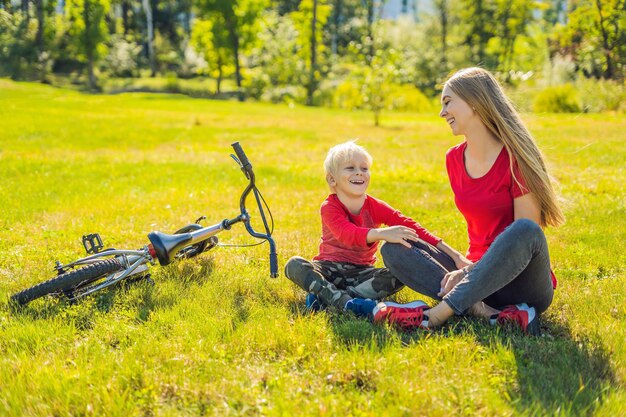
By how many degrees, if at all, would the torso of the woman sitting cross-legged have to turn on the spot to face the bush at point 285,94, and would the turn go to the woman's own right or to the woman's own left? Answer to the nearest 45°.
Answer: approximately 135° to the woman's own right

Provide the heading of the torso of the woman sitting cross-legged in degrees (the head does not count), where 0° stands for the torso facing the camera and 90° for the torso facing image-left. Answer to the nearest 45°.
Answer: approximately 45°

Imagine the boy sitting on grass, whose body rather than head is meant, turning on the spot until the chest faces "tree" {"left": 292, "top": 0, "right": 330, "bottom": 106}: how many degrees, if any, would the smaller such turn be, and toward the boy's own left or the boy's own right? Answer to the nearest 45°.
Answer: approximately 135° to the boy's own left

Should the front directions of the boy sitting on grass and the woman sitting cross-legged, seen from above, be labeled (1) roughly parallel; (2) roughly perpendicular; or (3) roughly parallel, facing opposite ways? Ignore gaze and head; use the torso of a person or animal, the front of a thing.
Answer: roughly perpendicular

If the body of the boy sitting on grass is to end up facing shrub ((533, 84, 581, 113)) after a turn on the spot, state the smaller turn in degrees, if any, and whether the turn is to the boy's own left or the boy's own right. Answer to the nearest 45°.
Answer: approximately 135° to the boy's own left

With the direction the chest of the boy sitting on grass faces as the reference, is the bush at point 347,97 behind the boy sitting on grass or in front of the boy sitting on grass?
behind

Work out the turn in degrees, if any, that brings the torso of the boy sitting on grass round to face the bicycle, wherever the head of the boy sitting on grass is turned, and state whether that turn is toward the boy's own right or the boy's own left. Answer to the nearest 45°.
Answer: approximately 135° to the boy's own right

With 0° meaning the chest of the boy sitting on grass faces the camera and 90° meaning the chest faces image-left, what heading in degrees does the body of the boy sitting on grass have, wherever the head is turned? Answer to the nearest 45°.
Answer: approximately 315°
